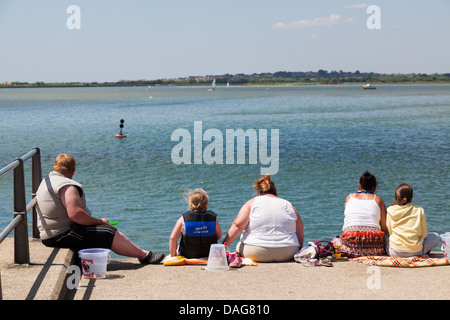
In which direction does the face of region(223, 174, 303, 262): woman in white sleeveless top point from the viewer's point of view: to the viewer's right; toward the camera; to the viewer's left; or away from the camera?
away from the camera

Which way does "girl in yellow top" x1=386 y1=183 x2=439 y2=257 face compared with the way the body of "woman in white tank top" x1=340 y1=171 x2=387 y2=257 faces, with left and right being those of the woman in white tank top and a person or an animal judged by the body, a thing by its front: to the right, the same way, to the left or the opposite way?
the same way

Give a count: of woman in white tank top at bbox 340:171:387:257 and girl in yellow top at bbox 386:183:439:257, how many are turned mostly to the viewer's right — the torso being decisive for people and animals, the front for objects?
0

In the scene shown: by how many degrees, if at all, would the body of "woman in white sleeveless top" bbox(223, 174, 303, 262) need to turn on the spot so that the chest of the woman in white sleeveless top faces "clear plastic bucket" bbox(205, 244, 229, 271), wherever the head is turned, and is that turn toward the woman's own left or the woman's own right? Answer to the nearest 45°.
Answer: approximately 135° to the woman's own left

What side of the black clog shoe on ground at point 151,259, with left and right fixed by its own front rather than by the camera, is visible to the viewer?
right

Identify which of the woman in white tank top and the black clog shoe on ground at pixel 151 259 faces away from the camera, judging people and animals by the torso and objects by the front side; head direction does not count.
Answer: the woman in white tank top

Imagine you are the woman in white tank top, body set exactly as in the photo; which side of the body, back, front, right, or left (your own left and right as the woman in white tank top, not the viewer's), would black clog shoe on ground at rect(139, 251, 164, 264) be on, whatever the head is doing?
left

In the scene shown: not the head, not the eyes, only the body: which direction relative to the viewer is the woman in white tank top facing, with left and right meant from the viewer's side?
facing away from the viewer

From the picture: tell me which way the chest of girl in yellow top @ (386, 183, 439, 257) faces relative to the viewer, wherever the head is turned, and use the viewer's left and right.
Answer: facing away from the viewer

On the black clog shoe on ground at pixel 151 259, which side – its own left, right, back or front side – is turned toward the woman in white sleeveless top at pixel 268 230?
front

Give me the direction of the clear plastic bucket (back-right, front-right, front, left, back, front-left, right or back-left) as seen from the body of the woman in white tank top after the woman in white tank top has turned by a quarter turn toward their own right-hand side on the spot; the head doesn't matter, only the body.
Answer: back-right

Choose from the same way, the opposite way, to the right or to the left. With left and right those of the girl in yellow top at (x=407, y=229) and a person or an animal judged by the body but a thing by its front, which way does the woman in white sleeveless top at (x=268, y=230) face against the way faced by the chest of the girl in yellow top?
the same way

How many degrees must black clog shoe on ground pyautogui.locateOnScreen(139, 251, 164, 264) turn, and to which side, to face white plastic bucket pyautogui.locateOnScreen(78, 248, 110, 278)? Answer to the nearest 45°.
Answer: approximately 135° to its right

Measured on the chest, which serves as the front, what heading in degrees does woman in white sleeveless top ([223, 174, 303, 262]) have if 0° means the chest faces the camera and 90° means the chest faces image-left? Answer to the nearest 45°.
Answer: approximately 180°

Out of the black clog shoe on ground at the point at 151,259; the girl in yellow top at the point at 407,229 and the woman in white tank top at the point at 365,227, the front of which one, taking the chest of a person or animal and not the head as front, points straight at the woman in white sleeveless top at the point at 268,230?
the black clog shoe on ground
